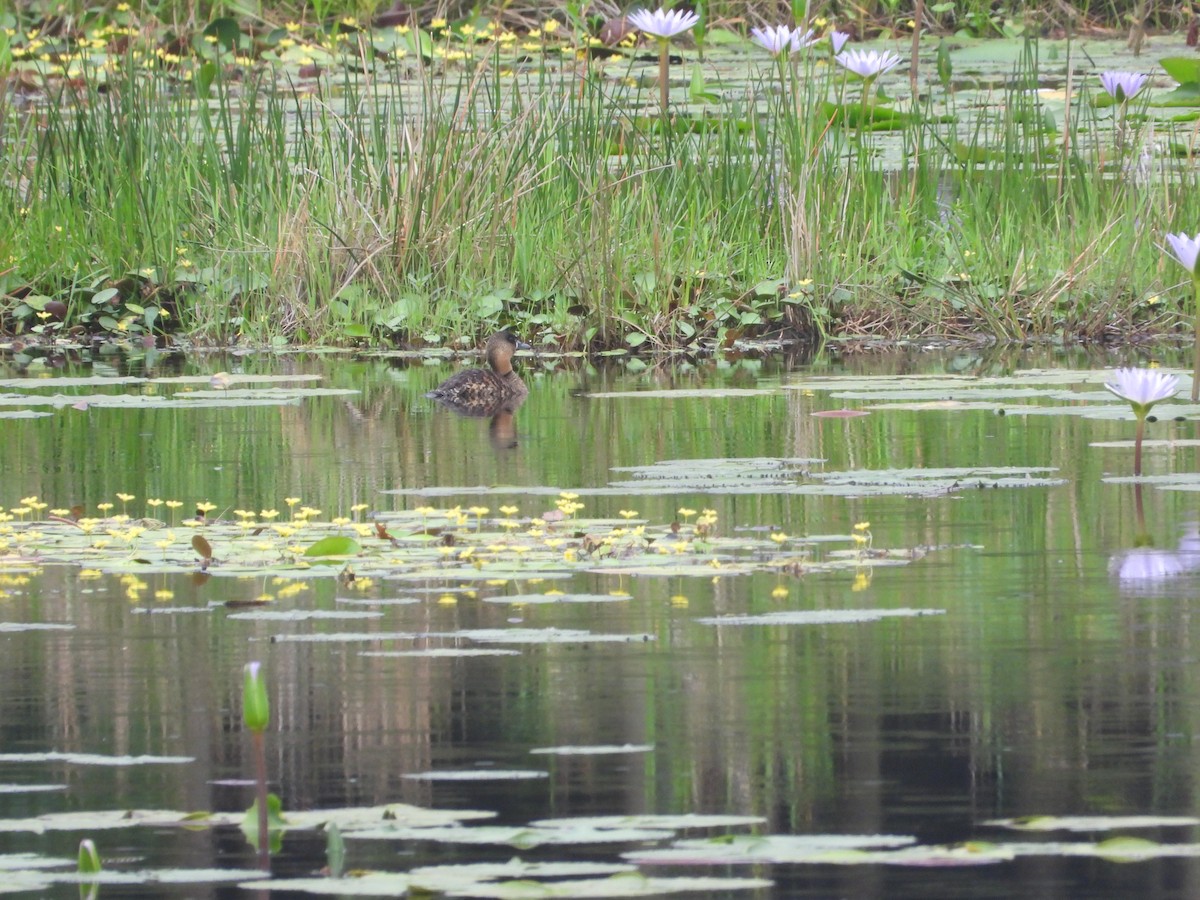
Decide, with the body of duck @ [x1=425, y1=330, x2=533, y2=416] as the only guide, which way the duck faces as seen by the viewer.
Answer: to the viewer's right

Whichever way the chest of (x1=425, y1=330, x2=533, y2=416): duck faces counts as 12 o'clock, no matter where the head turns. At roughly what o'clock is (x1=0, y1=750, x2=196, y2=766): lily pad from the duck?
The lily pad is roughly at 3 o'clock from the duck.

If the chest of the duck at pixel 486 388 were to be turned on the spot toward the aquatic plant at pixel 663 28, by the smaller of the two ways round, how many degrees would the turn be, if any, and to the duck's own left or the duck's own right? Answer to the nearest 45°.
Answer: approximately 90° to the duck's own left

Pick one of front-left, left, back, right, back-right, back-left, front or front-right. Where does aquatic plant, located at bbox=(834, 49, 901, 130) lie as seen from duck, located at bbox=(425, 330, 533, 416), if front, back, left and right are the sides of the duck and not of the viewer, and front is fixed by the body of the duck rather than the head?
front-left

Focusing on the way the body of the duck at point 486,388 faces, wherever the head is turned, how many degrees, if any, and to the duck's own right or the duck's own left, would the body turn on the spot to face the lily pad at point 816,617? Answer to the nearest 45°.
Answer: approximately 90° to the duck's own right

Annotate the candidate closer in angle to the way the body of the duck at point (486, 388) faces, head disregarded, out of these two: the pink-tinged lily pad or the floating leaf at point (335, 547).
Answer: the pink-tinged lily pad

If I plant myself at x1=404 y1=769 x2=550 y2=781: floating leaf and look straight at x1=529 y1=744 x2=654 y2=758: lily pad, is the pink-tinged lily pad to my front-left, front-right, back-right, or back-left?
front-left

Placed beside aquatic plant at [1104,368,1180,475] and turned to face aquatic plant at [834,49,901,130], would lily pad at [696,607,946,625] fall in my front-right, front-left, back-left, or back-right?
back-left

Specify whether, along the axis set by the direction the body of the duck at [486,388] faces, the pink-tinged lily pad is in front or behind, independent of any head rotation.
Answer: in front

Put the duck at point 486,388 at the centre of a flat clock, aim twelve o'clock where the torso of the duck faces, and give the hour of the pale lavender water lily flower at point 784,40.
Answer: The pale lavender water lily flower is roughly at 10 o'clock from the duck.

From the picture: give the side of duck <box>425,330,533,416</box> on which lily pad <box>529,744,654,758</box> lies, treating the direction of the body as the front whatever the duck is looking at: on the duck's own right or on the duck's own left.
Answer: on the duck's own right

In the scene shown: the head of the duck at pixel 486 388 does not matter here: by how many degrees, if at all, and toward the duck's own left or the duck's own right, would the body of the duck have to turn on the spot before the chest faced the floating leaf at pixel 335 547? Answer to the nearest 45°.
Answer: approximately 90° to the duck's own right

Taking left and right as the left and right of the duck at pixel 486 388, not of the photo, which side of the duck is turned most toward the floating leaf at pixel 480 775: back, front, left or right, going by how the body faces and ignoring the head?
right
